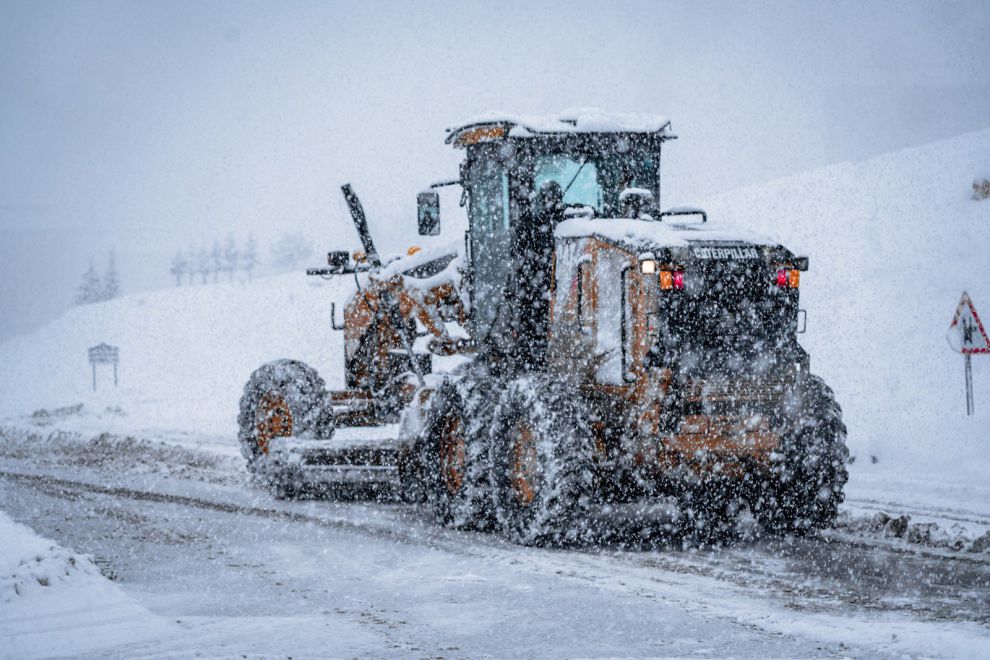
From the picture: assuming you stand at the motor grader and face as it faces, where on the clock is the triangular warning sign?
The triangular warning sign is roughly at 3 o'clock from the motor grader.

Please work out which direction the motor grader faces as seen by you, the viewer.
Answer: facing away from the viewer and to the left of the viewer
